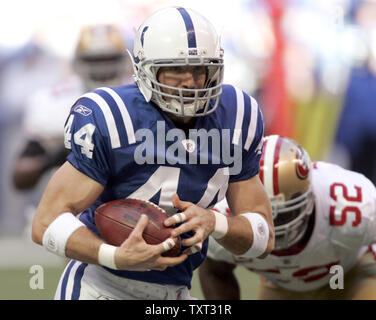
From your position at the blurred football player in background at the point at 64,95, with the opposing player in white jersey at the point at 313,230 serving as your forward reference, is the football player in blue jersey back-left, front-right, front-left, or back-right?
front-right

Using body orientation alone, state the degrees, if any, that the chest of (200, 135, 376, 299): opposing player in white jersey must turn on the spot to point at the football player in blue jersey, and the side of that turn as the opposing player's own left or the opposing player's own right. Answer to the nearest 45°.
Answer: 0° — they already face them

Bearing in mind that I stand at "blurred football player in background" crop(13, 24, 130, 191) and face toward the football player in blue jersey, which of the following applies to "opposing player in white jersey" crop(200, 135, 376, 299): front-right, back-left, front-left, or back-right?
front-left

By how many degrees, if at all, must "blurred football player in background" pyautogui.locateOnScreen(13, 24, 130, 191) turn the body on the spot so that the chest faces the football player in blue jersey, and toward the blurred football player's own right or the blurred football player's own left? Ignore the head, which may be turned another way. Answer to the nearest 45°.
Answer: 0° — they already face them

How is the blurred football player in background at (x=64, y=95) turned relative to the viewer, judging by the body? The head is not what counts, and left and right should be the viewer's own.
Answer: facing the viewer

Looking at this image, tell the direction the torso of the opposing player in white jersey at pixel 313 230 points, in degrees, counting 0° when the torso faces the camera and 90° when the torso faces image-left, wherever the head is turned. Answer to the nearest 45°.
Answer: approximately 45°

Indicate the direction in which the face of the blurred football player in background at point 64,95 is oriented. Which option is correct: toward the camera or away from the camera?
toward the camera

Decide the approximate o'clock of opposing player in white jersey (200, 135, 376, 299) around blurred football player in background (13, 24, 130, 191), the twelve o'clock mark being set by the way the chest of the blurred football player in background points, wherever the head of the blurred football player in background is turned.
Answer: The opposing player in white jersey is roughly at 11 o'clock from the blurred football player in background.

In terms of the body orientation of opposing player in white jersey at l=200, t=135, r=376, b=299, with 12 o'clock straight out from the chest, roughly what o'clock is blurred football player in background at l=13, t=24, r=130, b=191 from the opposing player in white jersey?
The blurred football player in background is roughly at 3 o'clock from the opposing player in white jersey.

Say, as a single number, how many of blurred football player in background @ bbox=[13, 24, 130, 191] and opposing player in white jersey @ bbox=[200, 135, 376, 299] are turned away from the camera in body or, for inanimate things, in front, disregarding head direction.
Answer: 0
